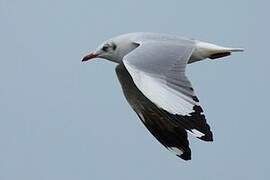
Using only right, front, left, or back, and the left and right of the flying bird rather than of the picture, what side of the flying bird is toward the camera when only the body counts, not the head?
left
